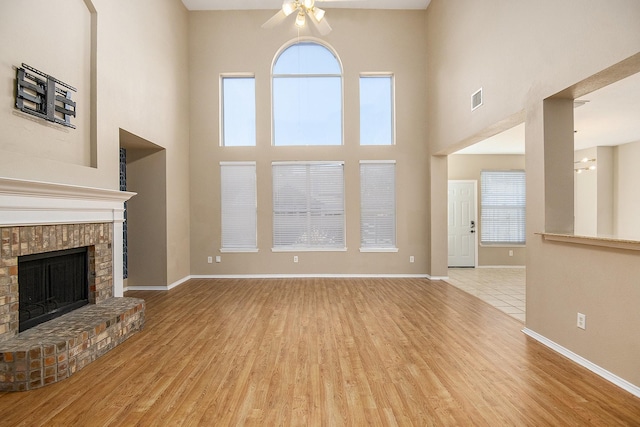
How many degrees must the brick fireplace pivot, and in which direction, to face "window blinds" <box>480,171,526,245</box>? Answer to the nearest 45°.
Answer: approximately 45° to its left

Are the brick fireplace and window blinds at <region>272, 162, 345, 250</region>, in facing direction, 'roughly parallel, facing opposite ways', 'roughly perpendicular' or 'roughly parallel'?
roughly perpendicular

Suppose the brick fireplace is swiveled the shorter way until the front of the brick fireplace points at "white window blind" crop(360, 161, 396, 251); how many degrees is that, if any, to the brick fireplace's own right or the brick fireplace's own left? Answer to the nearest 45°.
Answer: approximately 45° to the brick fireplace's own left

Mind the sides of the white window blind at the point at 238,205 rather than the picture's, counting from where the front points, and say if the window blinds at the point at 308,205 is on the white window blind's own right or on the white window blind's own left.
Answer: on the white window blind's own left

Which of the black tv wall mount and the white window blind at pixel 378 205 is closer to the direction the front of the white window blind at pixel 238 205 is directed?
the black tv wall mount

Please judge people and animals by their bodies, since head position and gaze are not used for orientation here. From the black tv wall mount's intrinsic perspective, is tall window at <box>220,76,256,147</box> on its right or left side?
on its left

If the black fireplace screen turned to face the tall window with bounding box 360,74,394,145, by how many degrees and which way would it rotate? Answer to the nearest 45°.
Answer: approximately 45° to its left

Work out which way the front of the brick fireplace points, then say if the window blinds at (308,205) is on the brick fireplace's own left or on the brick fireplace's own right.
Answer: on the brick fireplace's own left

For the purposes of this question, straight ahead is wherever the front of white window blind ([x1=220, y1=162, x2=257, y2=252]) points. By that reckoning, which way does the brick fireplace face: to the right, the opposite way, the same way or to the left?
to the left

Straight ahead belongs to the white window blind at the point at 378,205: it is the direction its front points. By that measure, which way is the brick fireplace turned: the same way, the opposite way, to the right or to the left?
to the left

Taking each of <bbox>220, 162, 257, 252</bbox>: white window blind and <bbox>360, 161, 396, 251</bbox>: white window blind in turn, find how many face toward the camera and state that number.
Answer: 2

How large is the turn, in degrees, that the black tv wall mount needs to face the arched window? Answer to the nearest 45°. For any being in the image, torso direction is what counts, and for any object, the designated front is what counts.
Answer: approximately 45° to its left
